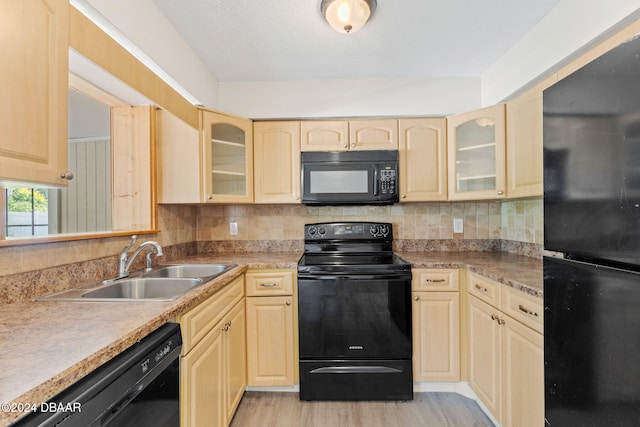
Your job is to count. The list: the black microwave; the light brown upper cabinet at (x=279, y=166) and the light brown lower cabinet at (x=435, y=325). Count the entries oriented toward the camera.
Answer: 3

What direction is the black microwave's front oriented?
toward the camera

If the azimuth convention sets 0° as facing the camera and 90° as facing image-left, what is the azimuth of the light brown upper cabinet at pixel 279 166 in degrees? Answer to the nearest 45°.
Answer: approximately 0°

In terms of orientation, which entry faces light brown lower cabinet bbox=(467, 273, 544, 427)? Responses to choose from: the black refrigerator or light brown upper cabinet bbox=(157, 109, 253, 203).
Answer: the light brown upper cabinet

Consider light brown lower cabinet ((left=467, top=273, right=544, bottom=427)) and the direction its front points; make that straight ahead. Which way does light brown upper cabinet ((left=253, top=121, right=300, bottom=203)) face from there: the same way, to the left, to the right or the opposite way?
to the left

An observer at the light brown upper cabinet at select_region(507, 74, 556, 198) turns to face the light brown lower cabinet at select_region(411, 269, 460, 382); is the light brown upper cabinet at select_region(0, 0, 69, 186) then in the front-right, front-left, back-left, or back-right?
front-left

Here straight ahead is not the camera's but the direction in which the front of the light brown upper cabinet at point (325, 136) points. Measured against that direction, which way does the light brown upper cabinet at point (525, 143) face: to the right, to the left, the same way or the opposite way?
to the right

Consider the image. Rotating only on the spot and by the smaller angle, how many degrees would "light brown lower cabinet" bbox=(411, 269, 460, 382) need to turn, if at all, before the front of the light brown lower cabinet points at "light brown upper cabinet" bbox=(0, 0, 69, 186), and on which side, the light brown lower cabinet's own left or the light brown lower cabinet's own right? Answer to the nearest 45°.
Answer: approximately 45° to the light brown lower cabinet's own right

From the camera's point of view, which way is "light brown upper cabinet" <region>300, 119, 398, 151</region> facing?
toward the camera

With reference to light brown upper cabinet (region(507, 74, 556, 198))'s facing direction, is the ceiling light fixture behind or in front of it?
in front

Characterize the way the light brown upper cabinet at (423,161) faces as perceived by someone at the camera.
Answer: facing the viewer

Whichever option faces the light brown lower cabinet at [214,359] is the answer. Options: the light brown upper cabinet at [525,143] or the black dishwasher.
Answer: the light brown upper cabinet

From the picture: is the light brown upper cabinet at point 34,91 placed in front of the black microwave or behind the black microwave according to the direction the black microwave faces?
in front
